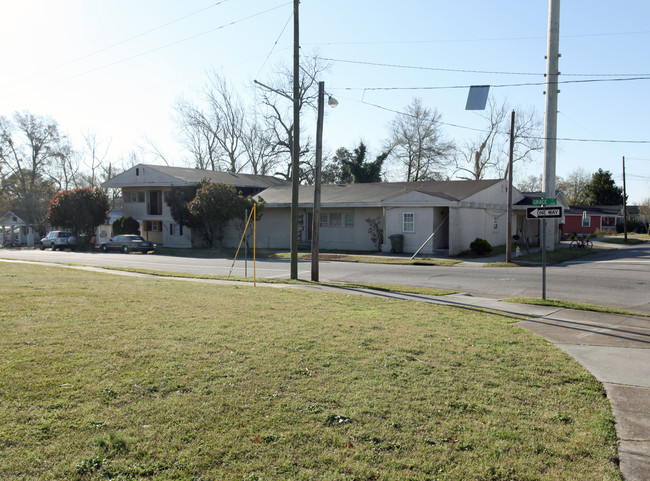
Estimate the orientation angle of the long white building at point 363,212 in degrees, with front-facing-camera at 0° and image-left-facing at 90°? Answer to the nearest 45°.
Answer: approximately 0°

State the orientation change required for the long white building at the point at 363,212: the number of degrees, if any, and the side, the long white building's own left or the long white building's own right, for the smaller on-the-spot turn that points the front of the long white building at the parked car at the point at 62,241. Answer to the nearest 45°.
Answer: approximately 90° to the long white building's own right

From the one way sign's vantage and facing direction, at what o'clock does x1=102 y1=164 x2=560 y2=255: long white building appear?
The long white building is roughly at 5 o'clock from the one way sign.

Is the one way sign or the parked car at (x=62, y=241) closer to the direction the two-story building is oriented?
the one way sign

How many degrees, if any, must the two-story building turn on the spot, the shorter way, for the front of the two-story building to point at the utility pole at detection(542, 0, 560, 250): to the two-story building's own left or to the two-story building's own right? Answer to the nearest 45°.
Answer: approximately 45° to the two-story building's own left

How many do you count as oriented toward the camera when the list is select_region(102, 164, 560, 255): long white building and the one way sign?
2

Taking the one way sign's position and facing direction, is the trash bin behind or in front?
behind
